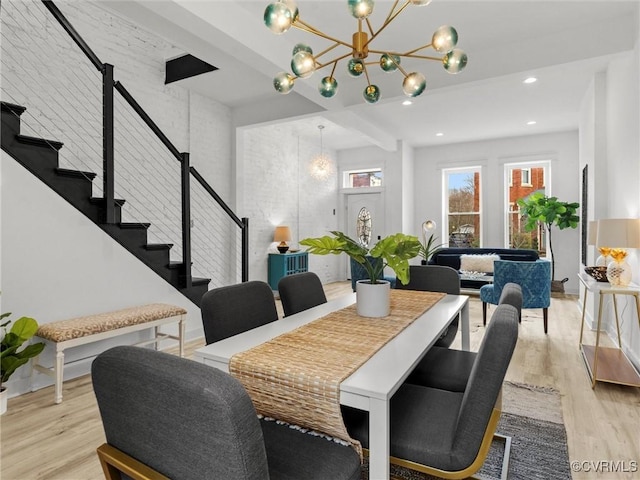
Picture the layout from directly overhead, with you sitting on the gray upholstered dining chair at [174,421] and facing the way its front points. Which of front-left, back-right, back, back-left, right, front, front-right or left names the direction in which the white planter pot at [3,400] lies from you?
left

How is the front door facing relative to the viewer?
toward the camera

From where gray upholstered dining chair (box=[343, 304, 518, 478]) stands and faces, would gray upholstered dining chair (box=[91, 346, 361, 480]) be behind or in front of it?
in front

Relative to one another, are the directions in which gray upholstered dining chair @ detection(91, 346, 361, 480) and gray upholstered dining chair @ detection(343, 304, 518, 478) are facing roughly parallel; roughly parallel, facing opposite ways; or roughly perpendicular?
roughly perpendicular

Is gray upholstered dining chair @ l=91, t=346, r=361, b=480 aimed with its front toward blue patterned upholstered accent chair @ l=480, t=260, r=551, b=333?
yes

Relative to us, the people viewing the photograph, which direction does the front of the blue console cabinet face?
facing the viewer and to the right of the viewer

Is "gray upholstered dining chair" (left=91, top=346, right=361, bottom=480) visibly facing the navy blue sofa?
yes

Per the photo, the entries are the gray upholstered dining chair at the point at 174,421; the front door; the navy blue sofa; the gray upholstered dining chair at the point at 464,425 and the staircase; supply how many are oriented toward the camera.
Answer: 2

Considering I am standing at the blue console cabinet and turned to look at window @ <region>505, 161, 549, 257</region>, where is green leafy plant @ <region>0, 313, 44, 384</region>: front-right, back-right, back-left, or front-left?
back-right

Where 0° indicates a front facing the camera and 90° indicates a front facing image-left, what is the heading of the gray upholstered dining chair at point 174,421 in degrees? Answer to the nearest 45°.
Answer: approximately 225°

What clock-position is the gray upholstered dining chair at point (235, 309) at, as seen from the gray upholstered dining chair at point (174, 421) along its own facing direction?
the gray upholstered dining chair at point (235, 309) is roughly at 11 o'clock from the gray upholstered dining chair at point (174, 421).

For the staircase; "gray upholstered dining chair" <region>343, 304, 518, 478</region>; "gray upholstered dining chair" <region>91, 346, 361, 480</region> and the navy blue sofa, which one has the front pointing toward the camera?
the navy blue sofa

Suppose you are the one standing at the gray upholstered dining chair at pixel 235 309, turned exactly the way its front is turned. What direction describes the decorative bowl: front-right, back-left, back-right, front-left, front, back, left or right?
front-left

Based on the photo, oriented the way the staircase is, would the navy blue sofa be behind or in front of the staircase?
in front

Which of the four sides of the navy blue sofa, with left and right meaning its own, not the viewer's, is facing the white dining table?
front

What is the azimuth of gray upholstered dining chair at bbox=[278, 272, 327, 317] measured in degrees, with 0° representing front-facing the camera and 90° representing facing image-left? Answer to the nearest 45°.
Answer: approximately 315°

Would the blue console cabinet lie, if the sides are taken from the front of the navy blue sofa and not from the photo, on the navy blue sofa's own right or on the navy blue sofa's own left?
on the navy blue sofa's own right

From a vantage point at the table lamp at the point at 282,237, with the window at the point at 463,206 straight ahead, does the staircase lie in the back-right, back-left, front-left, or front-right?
back-right

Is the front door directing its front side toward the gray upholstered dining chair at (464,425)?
yes
